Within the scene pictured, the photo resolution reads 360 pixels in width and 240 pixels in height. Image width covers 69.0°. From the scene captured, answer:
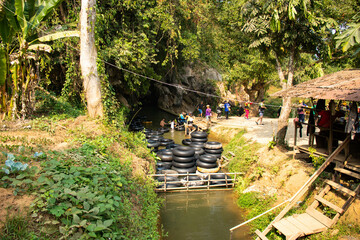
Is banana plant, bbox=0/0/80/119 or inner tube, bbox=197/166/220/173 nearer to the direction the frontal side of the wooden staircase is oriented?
the banana plant

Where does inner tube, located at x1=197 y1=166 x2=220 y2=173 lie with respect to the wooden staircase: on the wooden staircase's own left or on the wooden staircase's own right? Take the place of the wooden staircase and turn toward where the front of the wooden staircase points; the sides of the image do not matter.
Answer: on the wooden staircase's own right

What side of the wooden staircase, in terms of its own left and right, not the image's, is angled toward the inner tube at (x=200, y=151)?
right

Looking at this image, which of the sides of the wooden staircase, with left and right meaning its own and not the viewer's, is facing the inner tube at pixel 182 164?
right

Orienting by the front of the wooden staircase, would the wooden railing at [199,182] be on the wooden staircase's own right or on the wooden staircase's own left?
on the wooden staircase's own right

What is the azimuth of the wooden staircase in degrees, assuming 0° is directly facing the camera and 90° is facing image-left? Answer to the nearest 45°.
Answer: approximately 45°
